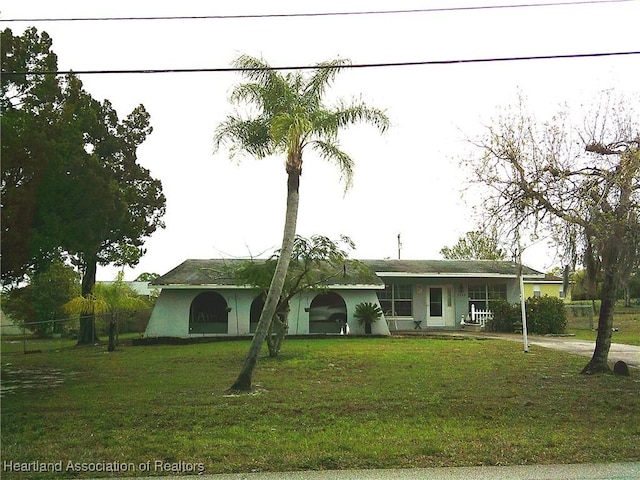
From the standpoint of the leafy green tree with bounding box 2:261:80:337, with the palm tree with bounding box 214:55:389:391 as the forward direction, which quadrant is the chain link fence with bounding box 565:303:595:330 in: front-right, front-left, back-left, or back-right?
front-left

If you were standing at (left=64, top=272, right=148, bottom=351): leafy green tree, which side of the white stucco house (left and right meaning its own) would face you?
right

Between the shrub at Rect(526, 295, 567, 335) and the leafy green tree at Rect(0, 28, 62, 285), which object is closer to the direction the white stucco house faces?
the leafy green tree

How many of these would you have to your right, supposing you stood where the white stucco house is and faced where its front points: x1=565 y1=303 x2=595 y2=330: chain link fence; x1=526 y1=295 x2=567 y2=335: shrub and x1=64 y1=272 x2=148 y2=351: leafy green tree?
1

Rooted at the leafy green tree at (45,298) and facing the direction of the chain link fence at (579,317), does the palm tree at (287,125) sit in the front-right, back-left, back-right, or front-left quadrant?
front-right

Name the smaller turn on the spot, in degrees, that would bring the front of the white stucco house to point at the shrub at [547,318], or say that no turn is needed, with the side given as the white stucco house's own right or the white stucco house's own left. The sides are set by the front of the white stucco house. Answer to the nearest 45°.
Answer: approximately 90° to the white stucco house's own left

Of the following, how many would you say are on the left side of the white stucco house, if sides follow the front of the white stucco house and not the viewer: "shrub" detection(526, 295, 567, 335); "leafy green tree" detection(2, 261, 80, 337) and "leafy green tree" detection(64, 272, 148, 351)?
1

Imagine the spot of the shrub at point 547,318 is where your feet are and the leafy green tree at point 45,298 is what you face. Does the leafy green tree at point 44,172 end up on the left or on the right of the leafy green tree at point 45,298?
left

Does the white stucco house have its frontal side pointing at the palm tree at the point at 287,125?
yes

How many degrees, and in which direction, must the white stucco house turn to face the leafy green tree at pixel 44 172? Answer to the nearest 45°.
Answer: approximately 45° to its right

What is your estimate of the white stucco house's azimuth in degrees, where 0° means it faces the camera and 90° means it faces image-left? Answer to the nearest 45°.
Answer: approximately 0°

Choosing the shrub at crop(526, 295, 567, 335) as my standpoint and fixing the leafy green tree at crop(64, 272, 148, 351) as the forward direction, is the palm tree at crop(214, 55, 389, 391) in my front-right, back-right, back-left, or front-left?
front-left

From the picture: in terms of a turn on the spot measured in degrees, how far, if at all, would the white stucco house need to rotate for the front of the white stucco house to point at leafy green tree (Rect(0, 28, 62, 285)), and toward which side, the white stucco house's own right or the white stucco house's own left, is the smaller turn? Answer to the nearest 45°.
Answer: approximately 45° to the white stucco house's own right

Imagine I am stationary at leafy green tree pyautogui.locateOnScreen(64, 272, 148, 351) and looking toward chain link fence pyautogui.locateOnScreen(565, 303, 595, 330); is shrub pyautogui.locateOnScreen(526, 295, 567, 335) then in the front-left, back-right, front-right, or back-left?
front-right

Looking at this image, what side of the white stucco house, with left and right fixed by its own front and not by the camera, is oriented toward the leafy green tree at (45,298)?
right

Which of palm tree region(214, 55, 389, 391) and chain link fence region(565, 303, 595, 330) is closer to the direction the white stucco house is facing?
the palm tree
